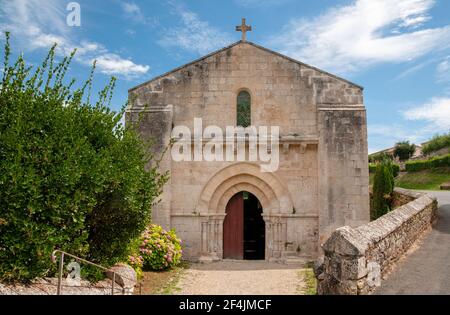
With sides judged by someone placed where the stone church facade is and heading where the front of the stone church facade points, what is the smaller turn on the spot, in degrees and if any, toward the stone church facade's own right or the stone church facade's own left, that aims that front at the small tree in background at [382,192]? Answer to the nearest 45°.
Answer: approximately 135° to the stone church facade's own left

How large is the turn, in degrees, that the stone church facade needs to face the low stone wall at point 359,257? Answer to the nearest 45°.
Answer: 0° — it already faces it

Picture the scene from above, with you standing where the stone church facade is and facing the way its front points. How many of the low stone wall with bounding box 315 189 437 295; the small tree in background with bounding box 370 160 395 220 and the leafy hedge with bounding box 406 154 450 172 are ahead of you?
1

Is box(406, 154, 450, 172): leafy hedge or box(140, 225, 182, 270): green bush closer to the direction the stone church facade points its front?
the green bush

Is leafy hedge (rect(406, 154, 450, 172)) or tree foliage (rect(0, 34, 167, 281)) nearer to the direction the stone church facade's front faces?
the tree foliage

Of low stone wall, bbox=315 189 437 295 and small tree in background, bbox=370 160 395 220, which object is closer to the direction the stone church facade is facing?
the low stone wall

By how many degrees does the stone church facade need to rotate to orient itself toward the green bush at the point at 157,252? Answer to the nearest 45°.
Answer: approximately 45° to its right

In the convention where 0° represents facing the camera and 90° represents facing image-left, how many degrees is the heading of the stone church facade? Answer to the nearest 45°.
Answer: approximately 0°

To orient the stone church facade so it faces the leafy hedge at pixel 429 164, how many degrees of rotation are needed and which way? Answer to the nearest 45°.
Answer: approximately 135° to its left
